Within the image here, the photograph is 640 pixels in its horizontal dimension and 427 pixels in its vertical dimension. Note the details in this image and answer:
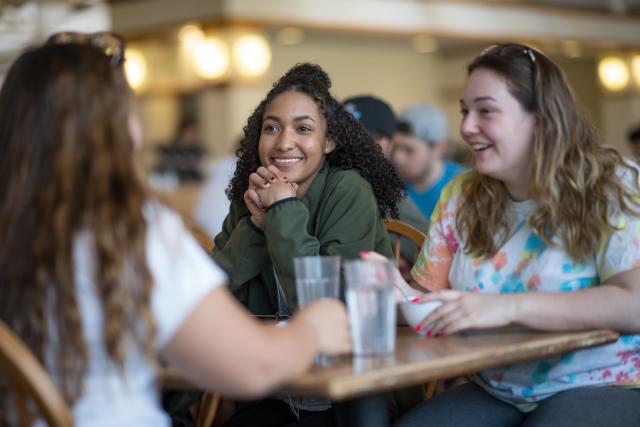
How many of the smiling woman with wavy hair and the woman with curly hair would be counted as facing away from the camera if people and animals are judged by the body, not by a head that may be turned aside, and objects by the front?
0

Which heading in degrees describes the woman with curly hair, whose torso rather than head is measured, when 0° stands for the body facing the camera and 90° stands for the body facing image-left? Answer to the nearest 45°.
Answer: approximately 45°

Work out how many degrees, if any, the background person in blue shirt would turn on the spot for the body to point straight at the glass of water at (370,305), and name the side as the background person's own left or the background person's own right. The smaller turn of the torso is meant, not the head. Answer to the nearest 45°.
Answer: approximately 45° to the background person's own left

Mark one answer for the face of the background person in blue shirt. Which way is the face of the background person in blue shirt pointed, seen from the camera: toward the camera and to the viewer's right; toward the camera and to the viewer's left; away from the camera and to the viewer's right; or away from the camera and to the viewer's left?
toward the camera and to the viewer's left

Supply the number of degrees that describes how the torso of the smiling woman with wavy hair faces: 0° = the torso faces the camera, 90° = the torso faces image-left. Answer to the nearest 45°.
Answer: approximately 45°

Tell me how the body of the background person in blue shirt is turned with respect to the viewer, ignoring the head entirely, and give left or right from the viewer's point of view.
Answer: facing the viewer and to the left of the viewer

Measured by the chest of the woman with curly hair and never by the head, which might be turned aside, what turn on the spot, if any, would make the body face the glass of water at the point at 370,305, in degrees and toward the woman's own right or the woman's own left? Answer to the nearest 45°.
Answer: approximately 45° to the woman's own left

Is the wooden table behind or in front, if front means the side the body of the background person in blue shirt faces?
in front

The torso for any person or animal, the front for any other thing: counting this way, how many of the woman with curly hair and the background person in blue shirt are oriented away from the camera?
0
